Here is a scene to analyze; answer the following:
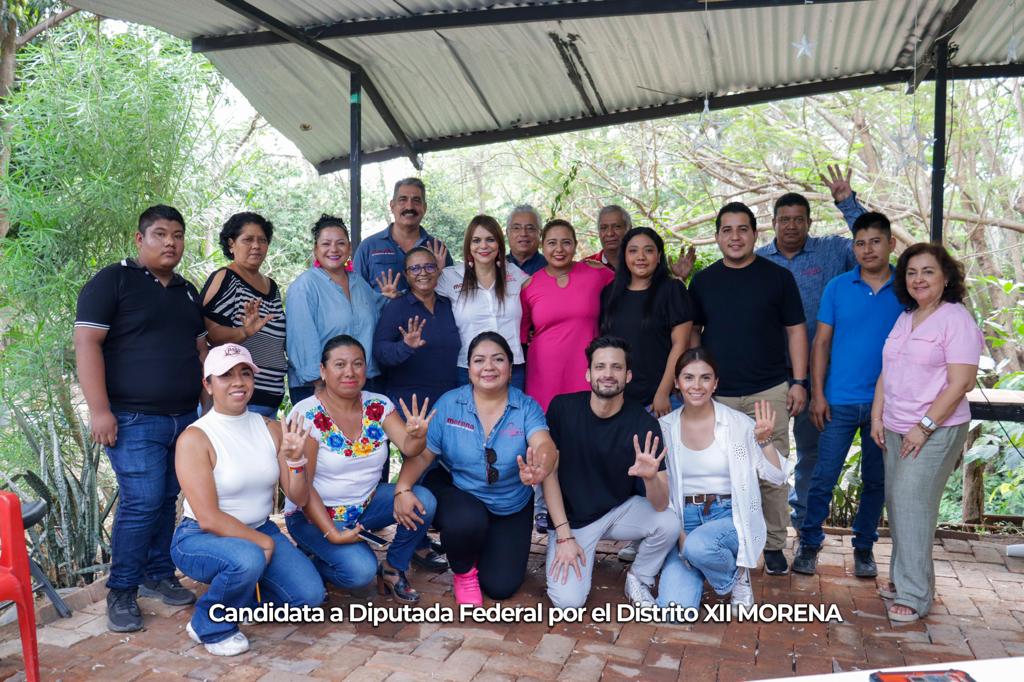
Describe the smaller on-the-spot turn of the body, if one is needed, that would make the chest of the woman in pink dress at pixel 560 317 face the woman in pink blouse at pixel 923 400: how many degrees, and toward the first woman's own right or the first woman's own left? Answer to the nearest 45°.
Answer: approximately 90° to the first woman's own left

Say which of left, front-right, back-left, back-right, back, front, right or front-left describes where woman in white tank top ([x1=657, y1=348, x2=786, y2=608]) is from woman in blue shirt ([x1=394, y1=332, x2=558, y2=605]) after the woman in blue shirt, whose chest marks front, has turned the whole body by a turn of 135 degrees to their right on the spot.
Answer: back-right

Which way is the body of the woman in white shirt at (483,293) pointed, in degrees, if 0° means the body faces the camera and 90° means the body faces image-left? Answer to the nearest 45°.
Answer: approximately 0°
